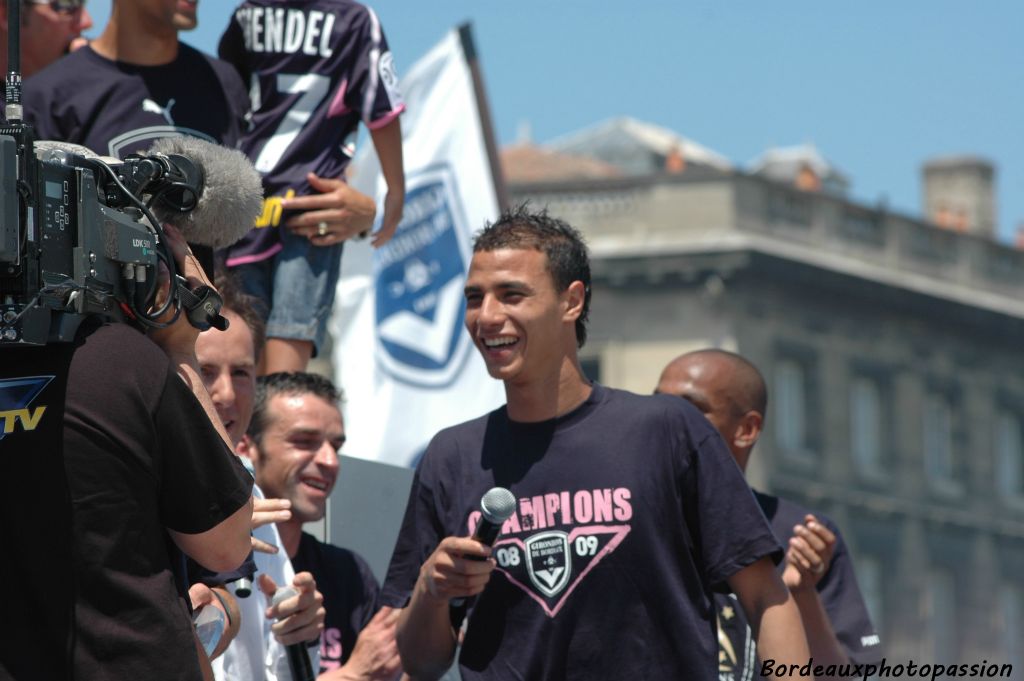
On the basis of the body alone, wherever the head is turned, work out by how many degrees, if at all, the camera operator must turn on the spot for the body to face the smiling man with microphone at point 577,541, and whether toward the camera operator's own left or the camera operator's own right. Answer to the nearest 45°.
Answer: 0° — they already face them

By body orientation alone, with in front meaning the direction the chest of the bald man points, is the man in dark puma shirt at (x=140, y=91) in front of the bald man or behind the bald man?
in front

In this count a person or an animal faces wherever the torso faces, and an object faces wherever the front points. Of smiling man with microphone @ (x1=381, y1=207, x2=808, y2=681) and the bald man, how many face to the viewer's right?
0

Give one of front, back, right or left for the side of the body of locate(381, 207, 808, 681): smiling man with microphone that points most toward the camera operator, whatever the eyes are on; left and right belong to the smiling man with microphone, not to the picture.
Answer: front

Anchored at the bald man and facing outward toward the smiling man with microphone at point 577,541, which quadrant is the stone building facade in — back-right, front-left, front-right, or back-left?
back-right

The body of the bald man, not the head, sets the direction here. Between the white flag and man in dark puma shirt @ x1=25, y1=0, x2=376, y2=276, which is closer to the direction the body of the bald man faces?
the man in dark puma shirt

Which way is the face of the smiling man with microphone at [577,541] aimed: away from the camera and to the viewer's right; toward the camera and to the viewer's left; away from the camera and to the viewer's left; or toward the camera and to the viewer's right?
toward the camera and to the viewer's left

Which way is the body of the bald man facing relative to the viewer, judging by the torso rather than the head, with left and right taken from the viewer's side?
facing the viewer and to the left of the viewer

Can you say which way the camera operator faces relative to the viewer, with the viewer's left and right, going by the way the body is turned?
facing away from the viewer and to the right of the viewer
